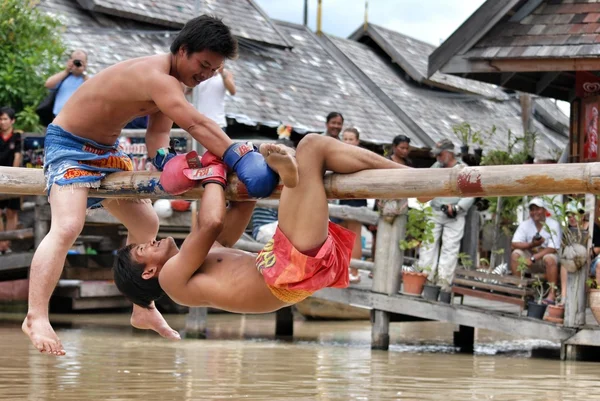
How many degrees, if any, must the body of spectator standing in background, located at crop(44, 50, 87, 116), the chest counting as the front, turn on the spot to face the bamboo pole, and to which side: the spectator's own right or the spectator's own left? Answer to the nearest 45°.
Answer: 0° — they already face it

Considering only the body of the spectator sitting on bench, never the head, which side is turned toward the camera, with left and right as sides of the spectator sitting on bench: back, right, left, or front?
front

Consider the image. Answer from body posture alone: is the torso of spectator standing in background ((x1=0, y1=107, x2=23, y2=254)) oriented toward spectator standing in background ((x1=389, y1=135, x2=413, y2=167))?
no

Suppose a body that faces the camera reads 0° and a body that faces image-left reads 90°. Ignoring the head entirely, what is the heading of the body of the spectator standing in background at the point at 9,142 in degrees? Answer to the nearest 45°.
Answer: approximately 0°

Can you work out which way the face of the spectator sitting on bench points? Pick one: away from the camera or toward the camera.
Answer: toward the camera

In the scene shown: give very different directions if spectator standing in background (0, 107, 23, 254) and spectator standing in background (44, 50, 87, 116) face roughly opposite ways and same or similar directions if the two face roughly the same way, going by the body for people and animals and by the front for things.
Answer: same or similar directions

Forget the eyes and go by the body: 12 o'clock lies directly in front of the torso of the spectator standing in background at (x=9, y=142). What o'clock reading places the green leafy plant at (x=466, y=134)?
The green leafy plant is roughly at 9 o'clock from the spectator standing in background.

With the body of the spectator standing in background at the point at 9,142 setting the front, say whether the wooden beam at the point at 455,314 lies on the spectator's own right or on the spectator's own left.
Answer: on the spectator's own left

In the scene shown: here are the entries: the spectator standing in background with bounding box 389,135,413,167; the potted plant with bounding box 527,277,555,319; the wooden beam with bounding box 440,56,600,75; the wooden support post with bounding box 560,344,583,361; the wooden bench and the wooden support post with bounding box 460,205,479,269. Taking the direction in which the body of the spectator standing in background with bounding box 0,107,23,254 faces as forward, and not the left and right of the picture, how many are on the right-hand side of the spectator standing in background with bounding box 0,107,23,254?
0

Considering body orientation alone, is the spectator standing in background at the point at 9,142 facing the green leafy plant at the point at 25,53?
no

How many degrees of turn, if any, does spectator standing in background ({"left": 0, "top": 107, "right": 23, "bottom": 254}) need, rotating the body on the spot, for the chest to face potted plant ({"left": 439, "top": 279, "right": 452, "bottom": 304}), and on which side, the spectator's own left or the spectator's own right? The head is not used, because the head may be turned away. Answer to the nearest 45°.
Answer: approximately 45° to the spectator's own left

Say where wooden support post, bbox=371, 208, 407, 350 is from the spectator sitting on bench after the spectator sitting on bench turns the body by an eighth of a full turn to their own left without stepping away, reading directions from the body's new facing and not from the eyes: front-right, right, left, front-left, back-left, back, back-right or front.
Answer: back-right

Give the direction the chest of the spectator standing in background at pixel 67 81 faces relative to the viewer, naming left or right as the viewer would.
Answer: facing the viewer

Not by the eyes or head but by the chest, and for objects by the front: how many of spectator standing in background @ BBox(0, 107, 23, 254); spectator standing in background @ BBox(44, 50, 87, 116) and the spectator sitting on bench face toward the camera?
3

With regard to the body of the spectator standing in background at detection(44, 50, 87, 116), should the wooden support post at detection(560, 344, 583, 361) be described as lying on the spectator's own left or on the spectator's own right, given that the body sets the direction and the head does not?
on the spectator's own left

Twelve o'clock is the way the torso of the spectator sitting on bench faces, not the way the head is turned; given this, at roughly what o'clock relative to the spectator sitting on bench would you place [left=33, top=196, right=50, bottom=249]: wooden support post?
The wooden support post is roughly at 3 o'clock from the spectator sitting on bench.

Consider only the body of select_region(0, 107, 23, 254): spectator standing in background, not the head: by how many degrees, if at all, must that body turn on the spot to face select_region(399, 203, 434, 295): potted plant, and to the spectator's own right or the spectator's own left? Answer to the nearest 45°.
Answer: approximately 45° to the spectator's own left

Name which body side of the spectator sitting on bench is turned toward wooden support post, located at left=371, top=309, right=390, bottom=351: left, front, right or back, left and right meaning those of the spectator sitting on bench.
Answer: right
